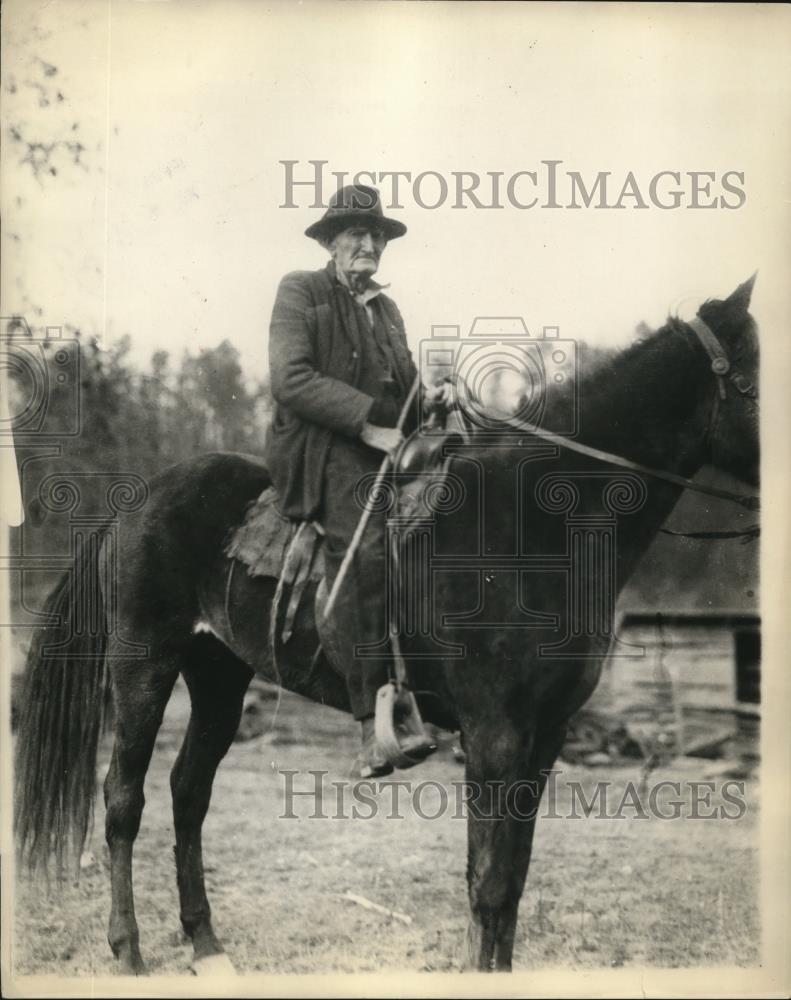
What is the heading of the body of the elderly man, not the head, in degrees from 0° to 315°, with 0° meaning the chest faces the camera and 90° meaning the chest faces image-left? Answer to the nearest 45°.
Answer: approximately 315°

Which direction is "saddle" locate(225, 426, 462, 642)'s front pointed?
to the viewer's right
